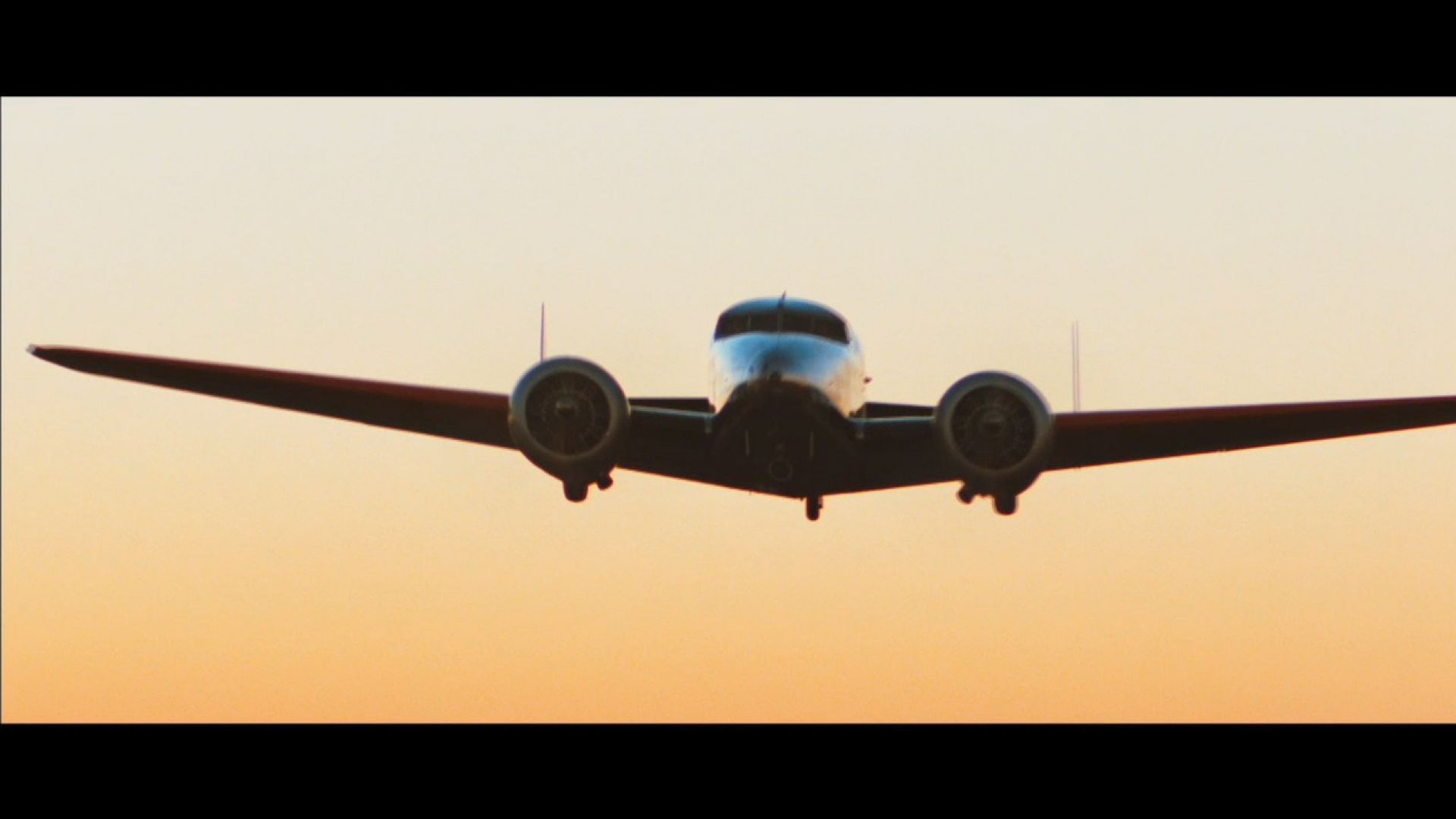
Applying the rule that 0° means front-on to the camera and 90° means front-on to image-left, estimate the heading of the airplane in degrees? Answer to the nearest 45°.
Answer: approximately 0°
